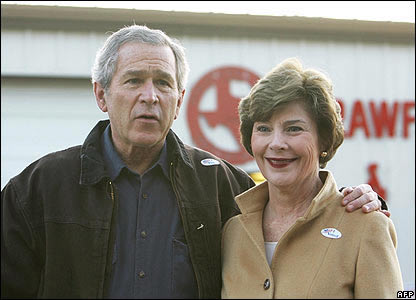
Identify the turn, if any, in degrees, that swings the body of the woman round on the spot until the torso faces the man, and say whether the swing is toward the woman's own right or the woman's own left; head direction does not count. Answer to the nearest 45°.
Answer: approximately 45° to the woman's own right

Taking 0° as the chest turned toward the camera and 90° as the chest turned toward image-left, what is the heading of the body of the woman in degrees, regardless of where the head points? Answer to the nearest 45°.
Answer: approximately 45°
